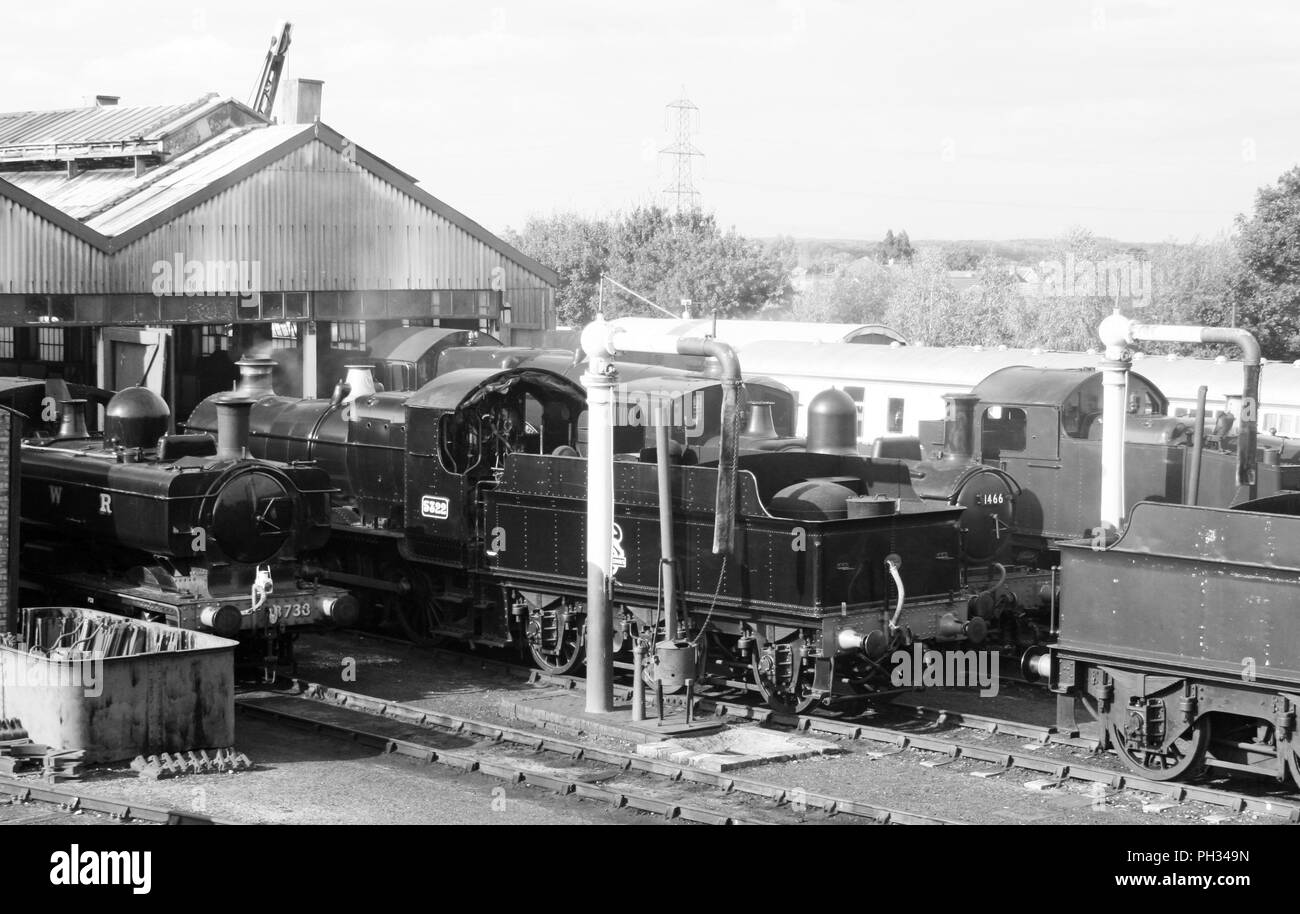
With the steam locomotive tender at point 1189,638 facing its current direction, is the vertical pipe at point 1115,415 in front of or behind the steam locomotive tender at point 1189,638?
behind

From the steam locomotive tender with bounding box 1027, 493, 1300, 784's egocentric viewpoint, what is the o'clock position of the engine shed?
The engine shed is roughly at 6 o'clock from the steam locomotive tender.

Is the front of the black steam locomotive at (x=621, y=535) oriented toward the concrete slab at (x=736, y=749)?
no

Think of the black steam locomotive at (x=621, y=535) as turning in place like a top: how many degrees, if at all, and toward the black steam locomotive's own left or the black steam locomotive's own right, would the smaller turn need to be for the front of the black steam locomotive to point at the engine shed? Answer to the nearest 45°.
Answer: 0° — it already faces it

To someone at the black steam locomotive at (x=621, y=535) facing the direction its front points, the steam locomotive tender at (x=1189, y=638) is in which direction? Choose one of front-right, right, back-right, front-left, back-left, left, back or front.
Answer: back

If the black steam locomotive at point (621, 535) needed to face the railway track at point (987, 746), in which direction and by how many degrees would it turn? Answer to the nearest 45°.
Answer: approximately 180°

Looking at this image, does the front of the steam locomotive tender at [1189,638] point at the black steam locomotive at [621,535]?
no

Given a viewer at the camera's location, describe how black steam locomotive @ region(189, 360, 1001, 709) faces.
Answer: facing away from the viewer and to the left of the viewer

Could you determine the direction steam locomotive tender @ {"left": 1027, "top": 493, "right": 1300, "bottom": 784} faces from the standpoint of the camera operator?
facing the viewer and to the right of the viewer

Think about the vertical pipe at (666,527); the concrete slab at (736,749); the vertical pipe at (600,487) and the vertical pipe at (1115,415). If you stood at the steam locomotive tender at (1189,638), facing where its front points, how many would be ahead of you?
0

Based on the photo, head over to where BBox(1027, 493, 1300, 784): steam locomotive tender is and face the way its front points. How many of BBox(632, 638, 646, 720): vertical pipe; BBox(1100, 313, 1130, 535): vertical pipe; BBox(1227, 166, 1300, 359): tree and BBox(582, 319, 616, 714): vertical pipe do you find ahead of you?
0

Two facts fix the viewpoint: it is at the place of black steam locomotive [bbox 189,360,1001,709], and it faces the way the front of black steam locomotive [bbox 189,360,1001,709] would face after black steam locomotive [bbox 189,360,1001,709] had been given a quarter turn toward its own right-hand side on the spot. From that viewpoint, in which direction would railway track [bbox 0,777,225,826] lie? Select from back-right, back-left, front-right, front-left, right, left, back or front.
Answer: back

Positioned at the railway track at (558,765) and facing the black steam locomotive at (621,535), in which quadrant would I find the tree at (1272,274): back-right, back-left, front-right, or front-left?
front-right

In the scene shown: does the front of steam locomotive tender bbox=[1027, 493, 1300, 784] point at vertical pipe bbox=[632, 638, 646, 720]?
no

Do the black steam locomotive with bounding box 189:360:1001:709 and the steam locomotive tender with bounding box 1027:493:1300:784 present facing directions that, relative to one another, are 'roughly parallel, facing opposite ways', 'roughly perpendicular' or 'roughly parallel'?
roughly parallel, facing opposite ways
